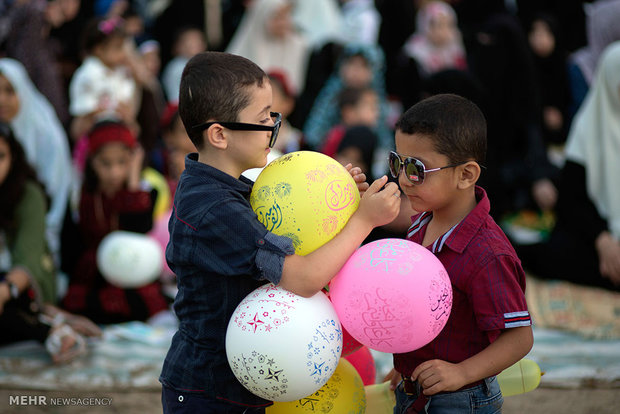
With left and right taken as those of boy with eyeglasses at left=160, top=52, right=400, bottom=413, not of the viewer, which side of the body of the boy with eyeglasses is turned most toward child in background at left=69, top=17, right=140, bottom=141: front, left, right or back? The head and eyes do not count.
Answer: left

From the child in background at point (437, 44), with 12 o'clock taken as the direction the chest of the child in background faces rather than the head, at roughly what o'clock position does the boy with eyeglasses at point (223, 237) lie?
The boy with eyeglasses is roughly at 12 o'clock from the child in background.

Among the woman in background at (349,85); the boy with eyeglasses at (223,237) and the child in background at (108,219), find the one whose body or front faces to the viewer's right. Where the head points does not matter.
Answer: the boy with eyeglasses

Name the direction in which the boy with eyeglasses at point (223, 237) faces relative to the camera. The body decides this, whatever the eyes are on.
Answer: to the viewer's right

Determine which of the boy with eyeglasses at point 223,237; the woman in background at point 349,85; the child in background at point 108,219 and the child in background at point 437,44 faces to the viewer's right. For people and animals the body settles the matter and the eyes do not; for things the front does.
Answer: the boy with eyeglasses

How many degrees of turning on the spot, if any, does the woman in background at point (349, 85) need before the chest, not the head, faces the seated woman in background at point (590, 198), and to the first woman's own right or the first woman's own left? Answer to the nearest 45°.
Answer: approximately 45° to the first woman's own left

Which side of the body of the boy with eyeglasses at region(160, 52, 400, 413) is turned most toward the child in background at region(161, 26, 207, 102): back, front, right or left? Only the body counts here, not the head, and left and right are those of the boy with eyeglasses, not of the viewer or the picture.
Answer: left

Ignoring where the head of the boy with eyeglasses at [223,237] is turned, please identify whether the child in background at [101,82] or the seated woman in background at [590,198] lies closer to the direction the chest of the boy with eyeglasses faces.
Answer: the seated woman in background

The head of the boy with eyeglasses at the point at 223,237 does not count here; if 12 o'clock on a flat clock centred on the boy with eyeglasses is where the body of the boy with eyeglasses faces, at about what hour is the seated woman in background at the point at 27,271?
The seated woman in background is roughly at 8 o'clock from the boy with eyeglasses.
